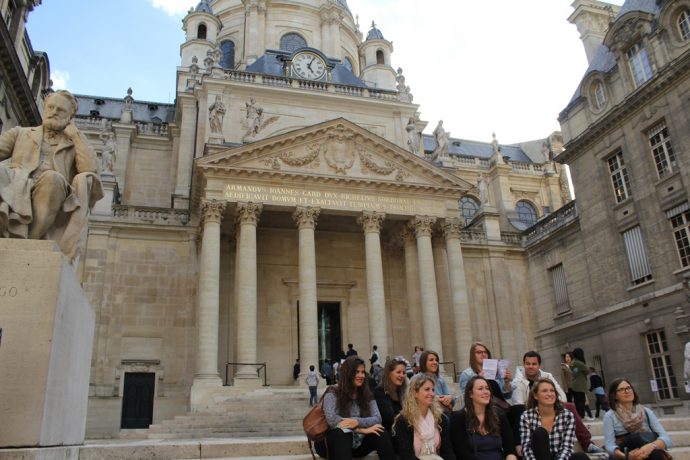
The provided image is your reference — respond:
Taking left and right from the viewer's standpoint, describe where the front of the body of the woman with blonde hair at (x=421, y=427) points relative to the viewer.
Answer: facing the viewer and to the right of the viewer

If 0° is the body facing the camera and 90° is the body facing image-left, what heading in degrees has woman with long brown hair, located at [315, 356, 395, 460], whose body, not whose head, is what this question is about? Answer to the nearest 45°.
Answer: approximately 315°

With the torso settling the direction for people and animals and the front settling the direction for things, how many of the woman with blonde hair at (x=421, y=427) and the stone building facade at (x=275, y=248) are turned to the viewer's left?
0

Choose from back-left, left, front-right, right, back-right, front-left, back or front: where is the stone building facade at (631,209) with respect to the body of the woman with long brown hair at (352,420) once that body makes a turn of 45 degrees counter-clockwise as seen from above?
front-left

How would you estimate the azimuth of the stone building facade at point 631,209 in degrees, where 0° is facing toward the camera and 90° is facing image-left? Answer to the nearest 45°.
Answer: approximately 45°

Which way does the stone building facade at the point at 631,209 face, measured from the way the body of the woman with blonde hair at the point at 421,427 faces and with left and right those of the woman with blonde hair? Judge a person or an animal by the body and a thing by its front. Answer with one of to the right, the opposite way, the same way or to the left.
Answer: to the right

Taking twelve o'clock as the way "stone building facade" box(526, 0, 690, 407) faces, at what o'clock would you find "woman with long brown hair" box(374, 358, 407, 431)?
The woman with long brown hair is roughly at 11 o'clock from the stone building facade.

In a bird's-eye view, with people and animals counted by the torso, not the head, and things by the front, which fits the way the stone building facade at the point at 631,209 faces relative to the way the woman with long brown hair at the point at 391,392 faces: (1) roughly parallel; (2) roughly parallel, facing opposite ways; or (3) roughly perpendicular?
roughly perpendicular
